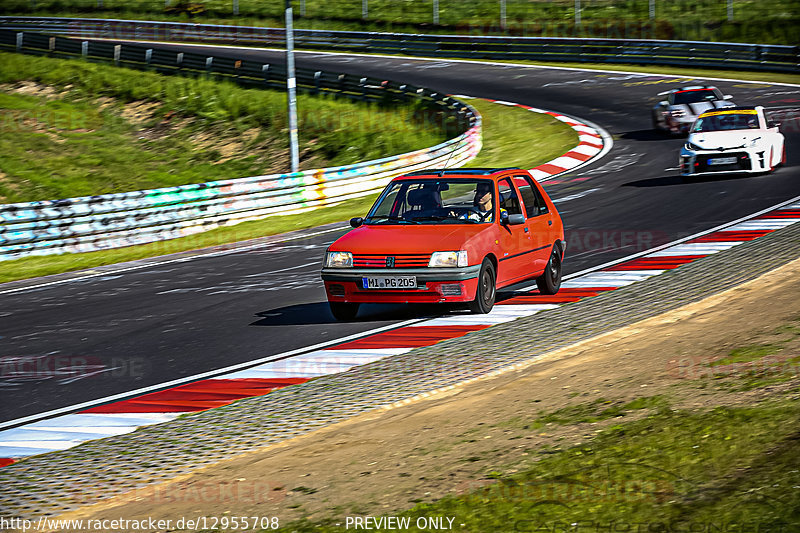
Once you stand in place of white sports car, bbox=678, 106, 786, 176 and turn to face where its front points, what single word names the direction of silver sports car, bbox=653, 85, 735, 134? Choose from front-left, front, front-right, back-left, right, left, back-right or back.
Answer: back-right

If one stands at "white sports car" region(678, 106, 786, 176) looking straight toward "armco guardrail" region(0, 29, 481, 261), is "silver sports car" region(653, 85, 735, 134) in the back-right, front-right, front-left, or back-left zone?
back-right

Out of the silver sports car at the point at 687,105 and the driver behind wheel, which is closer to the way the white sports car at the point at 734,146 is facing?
the driver behind wheel

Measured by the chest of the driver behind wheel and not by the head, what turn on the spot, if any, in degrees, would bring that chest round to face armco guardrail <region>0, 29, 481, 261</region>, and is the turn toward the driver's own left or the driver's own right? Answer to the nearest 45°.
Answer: approximately 90° to the driver's own right

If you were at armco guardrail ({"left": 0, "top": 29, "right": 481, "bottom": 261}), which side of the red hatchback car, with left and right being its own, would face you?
right

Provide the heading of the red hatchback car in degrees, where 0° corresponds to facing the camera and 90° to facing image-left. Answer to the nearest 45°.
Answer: approximately 45°

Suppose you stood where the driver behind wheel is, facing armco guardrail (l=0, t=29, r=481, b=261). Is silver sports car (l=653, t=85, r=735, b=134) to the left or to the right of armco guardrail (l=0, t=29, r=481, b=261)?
right

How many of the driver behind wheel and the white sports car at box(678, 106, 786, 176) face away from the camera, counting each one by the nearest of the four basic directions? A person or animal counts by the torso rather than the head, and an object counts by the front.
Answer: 0

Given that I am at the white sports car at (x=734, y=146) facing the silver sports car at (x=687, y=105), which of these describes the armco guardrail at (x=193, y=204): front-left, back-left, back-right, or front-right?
back-left
